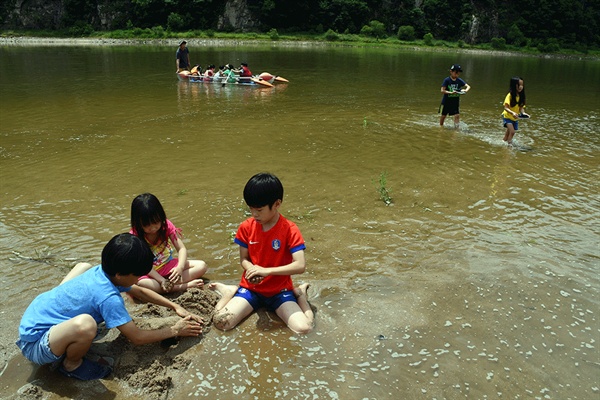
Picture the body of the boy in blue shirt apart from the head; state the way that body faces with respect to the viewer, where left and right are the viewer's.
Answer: facing to the right of the viewer

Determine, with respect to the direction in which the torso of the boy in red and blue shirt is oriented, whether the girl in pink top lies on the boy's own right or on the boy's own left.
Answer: on the boy's own right

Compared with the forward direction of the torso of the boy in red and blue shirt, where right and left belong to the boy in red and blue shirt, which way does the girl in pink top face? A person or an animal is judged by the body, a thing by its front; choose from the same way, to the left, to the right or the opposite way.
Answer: the same way

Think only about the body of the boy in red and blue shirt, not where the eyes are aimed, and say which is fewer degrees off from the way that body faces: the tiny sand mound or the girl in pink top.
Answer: the tiny sand mound

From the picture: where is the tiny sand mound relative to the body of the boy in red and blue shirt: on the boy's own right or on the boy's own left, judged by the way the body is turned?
on the boy's own right

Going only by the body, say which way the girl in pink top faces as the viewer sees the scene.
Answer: toward the camera

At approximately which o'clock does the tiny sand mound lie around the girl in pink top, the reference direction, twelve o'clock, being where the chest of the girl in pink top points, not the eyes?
The tiny sand mound is roughly at 12 o'clock from the girl in pink top.

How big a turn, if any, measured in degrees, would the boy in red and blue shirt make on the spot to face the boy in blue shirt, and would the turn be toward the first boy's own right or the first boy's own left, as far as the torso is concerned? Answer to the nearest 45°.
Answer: approximately 45° to the first boy's own right

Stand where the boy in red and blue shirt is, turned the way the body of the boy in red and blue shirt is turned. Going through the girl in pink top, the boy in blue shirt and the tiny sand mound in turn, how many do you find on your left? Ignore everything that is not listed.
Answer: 0

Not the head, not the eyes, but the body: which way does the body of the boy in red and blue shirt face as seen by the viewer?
toward the camera

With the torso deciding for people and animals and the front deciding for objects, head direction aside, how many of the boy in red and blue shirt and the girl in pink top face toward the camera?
2

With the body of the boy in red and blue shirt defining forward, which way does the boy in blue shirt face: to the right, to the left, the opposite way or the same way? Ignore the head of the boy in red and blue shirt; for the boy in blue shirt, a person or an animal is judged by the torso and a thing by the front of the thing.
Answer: to the left
